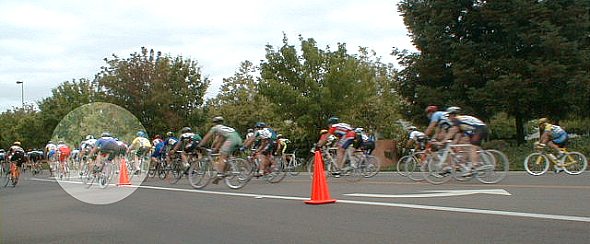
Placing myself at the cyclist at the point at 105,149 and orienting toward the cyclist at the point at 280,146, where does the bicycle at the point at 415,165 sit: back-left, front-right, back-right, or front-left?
front-right

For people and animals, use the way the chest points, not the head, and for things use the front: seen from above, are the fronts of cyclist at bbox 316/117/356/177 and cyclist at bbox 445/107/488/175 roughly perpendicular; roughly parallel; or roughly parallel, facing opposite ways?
roughly parallel

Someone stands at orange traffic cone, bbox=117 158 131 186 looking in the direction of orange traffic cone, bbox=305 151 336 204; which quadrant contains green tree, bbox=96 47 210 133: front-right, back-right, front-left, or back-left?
back-left
